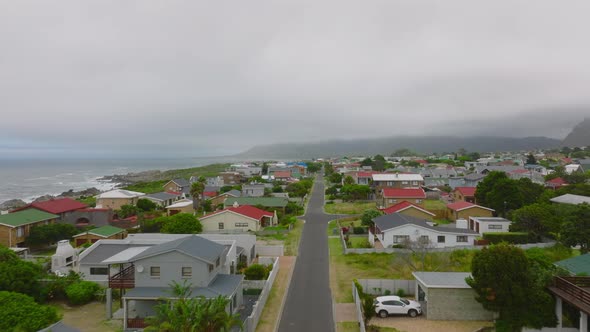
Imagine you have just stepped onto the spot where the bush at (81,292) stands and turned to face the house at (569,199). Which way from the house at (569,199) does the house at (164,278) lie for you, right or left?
right

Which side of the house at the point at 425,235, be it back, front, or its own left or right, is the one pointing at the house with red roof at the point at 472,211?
back

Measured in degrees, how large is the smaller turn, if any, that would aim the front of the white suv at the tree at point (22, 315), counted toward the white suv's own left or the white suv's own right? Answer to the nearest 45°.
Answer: approximately 135° to the white suv's own right

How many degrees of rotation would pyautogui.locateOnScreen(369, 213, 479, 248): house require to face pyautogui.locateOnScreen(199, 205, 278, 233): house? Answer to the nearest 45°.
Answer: approximately 90° to its right

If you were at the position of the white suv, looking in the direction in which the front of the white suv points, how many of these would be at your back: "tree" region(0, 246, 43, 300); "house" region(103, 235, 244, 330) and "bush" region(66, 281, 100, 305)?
3

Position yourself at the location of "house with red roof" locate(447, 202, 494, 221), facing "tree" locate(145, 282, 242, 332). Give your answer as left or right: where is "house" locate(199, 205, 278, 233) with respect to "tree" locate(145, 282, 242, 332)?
right

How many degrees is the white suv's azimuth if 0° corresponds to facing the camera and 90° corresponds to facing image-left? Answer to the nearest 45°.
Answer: approximately 270°

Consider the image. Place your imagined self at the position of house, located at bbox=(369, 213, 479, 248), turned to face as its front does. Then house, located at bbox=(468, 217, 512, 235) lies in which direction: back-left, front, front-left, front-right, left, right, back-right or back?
back-left
